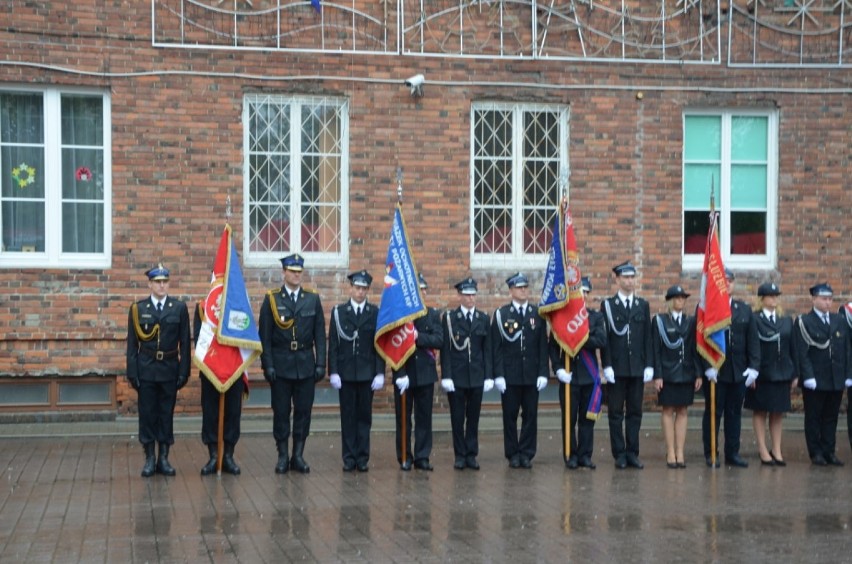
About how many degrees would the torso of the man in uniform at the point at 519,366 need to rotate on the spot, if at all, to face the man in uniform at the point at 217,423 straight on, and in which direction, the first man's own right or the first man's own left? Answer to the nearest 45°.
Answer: approximately 90° to the first man's own right

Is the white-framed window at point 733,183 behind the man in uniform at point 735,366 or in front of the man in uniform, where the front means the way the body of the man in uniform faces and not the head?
behind

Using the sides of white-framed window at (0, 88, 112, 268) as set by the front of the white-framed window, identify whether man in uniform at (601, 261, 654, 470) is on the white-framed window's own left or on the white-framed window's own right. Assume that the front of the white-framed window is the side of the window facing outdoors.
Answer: on the white-framed window's own left

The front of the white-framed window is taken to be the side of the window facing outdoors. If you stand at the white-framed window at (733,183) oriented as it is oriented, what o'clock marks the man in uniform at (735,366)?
The man in uniform is roughly at 12 o'clock from the white-framed window.

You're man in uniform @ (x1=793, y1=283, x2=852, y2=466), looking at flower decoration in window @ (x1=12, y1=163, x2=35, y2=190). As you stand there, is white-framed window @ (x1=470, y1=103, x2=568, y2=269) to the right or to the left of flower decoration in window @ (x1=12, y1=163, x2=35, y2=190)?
right

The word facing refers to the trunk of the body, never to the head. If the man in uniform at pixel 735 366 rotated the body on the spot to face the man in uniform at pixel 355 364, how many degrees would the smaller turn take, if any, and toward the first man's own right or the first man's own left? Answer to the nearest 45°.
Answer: approximately 90° to the first man's own right
